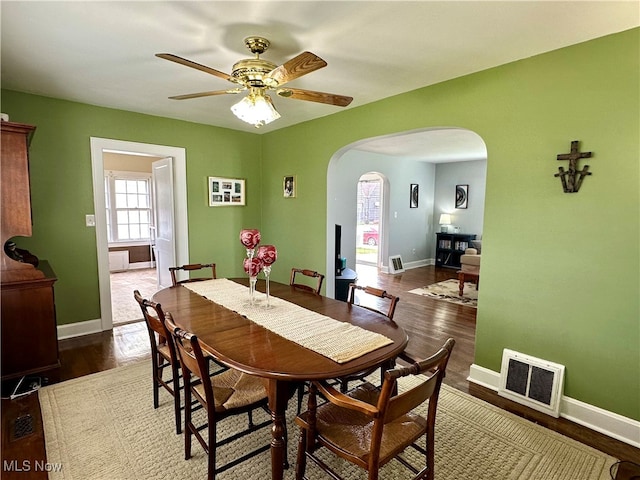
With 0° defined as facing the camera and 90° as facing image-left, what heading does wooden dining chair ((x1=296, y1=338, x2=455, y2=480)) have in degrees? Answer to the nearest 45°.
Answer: approximately 135°

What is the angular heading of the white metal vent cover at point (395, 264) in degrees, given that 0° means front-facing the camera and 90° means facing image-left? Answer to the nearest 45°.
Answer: approximately 315°

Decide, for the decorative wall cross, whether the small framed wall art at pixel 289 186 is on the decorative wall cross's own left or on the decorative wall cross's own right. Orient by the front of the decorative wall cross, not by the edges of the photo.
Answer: on the decorative wall cross's own right

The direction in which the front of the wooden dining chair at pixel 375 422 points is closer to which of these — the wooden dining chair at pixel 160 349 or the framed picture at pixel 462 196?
the wooden dining chair

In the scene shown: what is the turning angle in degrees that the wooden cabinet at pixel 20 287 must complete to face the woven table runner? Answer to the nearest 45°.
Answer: approximately 45° to its right

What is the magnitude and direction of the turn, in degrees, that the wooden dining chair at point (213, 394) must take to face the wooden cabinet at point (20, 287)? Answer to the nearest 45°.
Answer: approximately 90° to its left

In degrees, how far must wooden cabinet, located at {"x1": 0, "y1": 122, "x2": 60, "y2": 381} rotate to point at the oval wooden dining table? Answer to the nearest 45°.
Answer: approximately 45° to its right

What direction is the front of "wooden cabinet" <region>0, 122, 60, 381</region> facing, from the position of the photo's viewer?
facing to the right of the viewer

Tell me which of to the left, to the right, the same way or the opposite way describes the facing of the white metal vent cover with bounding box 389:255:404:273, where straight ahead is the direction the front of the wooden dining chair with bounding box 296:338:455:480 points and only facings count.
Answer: the opposite way

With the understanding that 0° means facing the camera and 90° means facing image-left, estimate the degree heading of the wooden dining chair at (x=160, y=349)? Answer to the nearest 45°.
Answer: approximately 225°
